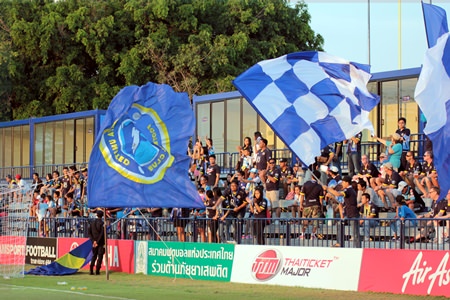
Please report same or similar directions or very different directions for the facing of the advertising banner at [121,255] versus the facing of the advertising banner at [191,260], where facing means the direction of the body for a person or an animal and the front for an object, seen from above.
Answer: same or similar directions

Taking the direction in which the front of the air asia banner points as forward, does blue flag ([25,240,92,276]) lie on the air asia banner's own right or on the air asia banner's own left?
on the air asia banner's own right

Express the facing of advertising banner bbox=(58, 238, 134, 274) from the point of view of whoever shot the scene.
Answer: facing the viewer

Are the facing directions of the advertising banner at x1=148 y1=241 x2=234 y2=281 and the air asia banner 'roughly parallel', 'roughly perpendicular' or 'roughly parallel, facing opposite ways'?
roughly parallel

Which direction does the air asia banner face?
toward the camera

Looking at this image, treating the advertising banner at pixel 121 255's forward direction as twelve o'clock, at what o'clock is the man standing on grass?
The man standing on grass is roughly at 2 o'clock from the advertising banner.

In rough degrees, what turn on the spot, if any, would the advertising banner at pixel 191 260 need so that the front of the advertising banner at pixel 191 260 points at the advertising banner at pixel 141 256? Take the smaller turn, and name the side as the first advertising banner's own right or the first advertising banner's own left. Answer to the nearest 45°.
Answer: approximately 135° to the first advertising banner's own right

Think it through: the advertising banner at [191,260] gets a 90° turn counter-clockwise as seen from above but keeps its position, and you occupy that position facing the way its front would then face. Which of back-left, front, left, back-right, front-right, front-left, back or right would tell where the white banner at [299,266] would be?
front-right

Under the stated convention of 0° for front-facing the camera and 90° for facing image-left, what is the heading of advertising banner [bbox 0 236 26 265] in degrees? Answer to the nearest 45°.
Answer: approximately 0°

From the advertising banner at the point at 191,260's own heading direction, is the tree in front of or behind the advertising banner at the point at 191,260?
behind

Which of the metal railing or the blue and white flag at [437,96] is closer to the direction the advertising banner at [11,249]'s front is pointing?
the blue and white flag

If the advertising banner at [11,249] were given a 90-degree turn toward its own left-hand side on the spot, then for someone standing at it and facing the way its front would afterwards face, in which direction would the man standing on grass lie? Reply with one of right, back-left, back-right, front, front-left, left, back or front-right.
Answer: front-right

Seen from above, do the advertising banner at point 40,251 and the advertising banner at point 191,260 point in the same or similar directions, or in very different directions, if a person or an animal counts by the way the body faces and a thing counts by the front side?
same or similar directions

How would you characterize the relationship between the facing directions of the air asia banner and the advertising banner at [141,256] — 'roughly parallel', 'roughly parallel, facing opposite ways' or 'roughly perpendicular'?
roughly parallel

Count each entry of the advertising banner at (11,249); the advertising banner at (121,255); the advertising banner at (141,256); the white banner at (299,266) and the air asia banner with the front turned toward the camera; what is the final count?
5

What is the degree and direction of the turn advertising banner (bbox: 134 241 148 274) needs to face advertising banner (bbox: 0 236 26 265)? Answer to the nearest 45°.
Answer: approximately 135° to its right

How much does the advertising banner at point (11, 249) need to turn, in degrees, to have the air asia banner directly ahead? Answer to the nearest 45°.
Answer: approximately 45° to its left

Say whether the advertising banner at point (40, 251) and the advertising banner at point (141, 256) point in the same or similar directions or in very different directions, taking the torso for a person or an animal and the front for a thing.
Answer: same or similar directions

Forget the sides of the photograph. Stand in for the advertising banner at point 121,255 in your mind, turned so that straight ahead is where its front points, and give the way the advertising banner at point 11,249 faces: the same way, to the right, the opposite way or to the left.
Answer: the same way
